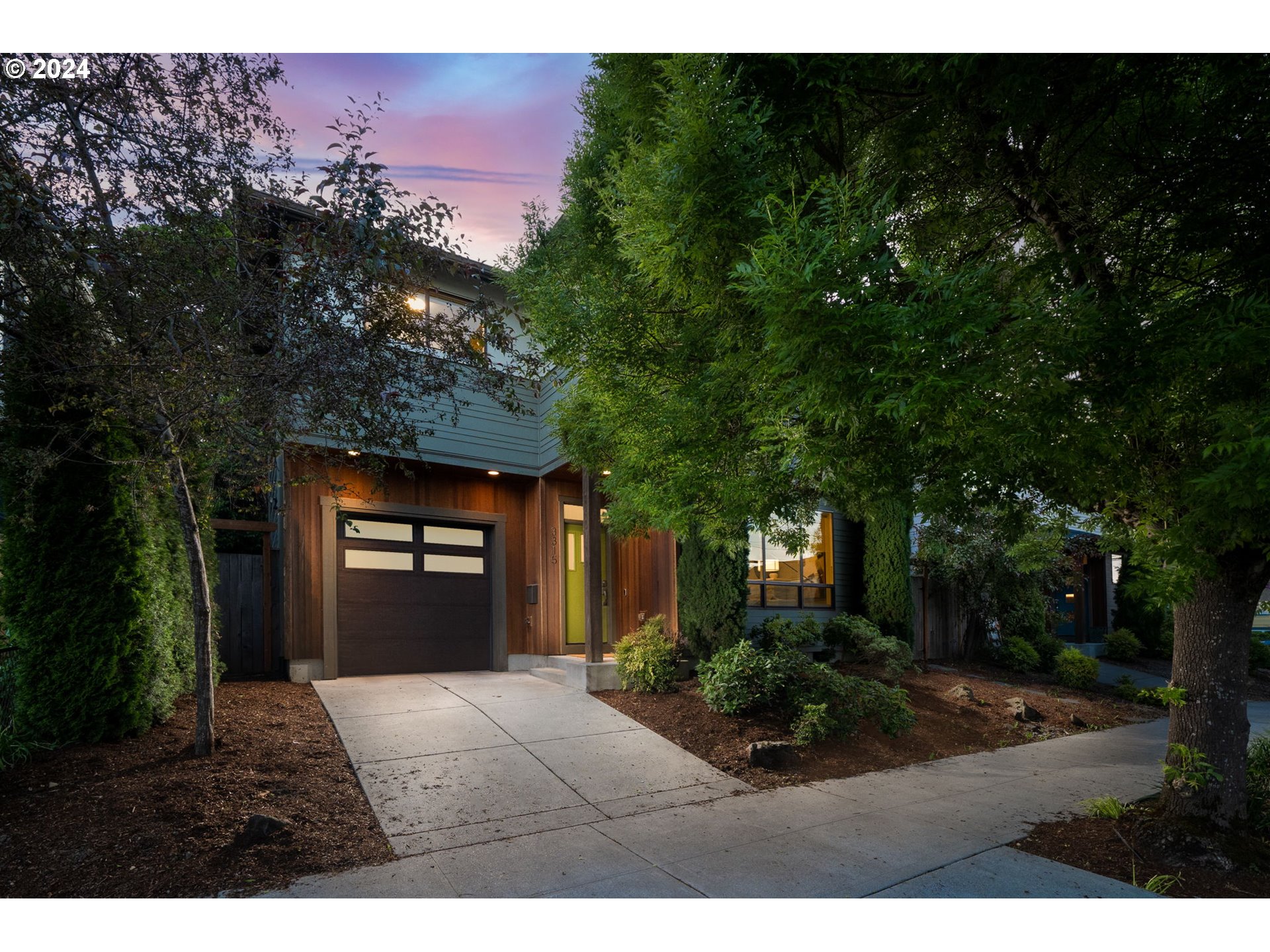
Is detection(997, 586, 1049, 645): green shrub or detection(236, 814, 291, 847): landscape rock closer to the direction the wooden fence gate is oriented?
the landscape rock

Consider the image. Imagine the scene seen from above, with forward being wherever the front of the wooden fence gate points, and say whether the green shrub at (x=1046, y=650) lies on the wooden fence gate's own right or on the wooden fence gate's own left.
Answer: on the wooden fence gate's own left

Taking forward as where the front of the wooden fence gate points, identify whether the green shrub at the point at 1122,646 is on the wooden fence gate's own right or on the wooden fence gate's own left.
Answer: on the wooden fence gate's own left

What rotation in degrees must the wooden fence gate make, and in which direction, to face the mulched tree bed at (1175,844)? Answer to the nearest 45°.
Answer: approximately 45° to its left

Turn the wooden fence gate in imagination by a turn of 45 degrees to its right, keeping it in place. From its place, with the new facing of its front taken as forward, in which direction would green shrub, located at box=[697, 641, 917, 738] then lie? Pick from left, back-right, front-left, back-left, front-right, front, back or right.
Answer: left

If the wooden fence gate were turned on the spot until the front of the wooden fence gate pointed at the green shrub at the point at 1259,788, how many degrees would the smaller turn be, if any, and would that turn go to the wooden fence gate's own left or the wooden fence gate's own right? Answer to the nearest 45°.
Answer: approximately 45° to the wooden fence gate's own left

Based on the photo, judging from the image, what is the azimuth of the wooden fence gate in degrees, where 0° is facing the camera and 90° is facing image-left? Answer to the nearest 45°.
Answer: approximately 0°

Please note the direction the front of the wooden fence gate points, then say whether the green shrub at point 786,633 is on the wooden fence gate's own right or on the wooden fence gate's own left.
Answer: on the wooden fence gate's own left

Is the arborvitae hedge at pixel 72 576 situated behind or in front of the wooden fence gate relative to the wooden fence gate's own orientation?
in front
